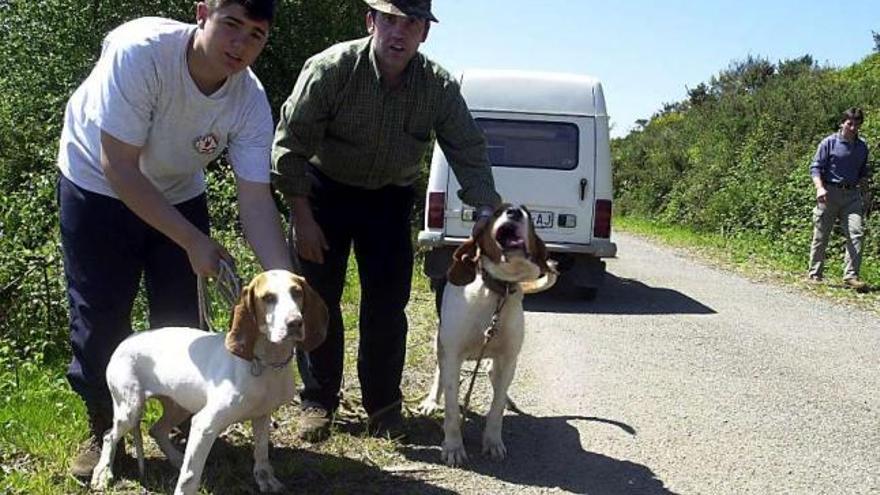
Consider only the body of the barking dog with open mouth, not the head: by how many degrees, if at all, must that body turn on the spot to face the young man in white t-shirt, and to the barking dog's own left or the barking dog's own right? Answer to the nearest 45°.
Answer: approximately 45° to the barking dog's own right

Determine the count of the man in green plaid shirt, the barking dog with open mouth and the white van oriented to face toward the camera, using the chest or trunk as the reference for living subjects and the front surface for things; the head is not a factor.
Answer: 2

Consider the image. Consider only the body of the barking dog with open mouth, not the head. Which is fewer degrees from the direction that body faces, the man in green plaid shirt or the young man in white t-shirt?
the young man in white t-shirt

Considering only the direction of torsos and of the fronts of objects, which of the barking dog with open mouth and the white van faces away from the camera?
the white van

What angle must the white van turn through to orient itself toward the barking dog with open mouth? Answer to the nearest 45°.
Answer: approximately 180°

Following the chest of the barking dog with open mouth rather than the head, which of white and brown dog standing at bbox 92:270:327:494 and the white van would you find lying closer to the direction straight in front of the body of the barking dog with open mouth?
the white and brown dog standing

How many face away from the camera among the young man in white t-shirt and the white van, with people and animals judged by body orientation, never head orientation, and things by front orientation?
1

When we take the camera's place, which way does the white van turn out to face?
facing away from the viewer
